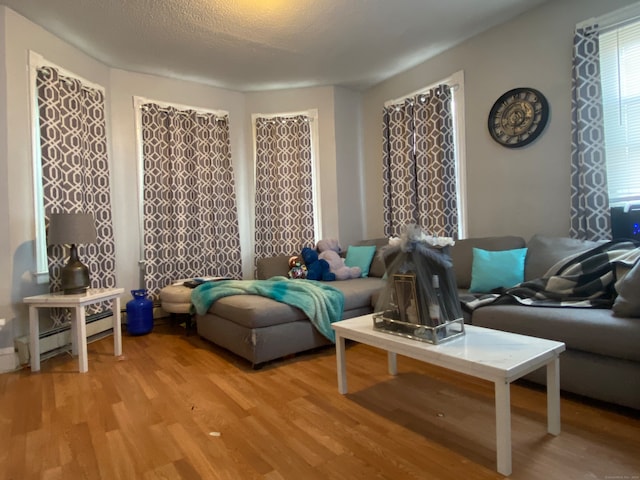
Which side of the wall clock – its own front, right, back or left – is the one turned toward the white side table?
front

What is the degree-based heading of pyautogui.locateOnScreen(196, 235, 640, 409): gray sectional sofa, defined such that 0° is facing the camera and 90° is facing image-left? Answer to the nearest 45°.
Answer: approximately 45°

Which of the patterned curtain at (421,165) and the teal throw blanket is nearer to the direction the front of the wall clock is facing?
the teal throw blanket

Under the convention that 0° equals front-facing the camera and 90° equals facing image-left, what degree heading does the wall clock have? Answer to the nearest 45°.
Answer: approximately 45°

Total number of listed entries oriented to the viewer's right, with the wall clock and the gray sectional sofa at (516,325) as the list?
0

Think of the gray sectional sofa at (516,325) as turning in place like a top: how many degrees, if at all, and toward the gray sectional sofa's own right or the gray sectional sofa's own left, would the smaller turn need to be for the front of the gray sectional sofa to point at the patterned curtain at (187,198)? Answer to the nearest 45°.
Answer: approximately 45° to the gray sectional sofa's own right

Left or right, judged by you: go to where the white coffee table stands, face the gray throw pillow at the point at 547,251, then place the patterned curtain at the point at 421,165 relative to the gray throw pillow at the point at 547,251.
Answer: left

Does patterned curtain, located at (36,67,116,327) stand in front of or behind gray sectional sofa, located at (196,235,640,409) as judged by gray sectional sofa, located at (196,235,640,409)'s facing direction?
in front
